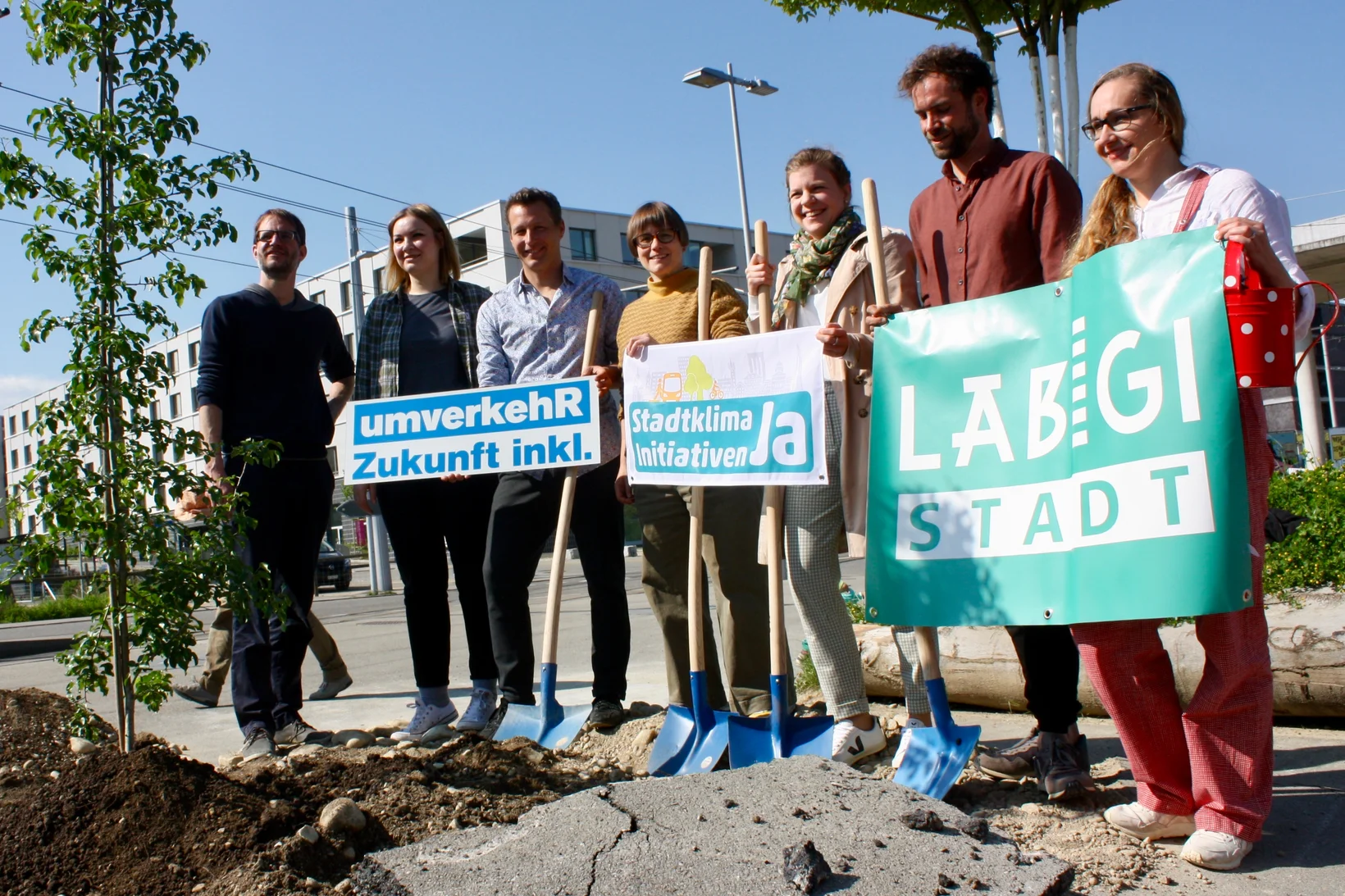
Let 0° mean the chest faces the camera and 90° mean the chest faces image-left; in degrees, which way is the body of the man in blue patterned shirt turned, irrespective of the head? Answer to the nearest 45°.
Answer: approximately 0°

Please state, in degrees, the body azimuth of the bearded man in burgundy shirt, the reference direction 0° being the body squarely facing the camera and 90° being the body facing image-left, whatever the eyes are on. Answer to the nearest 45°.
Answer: approximately 45°

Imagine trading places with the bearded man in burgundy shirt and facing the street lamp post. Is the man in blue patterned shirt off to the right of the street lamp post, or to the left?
left

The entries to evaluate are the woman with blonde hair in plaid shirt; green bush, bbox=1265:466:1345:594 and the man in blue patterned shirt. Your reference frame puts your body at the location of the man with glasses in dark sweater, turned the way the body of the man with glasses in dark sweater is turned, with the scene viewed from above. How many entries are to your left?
3

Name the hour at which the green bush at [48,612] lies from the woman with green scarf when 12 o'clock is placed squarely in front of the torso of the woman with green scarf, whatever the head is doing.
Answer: The green bush is roughly at 3 o'clock from the woman with green scarf.

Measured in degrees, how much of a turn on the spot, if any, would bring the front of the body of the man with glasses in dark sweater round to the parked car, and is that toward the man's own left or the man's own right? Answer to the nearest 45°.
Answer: approximately 180°

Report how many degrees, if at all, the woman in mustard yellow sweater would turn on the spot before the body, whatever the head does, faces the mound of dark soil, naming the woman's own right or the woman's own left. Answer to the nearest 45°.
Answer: approximately 45° to the woman's own right

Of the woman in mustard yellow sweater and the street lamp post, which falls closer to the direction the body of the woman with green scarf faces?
the woman in mustard yellow sweater

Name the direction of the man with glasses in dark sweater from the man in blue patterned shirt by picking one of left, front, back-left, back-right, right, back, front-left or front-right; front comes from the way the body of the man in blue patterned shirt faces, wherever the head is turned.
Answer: right

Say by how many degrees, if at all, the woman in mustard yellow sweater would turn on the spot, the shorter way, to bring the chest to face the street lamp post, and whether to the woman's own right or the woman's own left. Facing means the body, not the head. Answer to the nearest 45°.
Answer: approximately 180°

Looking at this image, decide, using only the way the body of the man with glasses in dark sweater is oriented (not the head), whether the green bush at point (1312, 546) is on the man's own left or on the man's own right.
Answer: on the man's own left

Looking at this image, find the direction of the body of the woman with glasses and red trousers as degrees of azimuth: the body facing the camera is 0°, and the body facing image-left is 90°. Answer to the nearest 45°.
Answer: approximately 45°
